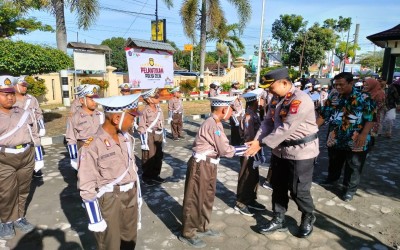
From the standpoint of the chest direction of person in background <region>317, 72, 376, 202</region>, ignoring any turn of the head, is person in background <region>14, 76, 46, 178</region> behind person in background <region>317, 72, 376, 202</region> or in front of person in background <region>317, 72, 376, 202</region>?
in front

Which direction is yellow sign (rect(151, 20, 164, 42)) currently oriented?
toward the camera

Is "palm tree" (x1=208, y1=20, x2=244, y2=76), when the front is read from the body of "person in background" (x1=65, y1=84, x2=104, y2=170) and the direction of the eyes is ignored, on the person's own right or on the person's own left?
on the person's own left

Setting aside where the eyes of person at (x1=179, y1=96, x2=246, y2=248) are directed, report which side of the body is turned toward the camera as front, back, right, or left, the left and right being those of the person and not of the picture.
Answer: right

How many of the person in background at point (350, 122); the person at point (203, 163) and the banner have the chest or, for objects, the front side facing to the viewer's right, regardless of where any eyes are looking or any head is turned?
1

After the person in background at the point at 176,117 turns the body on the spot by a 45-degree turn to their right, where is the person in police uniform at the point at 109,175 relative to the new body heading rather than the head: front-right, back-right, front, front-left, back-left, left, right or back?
front

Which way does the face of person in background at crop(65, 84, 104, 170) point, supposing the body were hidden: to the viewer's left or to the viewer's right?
to the viewer's right

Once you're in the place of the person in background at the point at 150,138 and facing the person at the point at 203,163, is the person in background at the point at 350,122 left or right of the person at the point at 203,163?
left

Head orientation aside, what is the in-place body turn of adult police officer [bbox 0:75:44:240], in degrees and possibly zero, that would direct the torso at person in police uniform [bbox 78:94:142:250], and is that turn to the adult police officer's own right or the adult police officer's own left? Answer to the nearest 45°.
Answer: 0° — they already face them

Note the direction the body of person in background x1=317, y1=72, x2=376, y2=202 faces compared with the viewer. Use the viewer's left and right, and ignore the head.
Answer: facing the viewer and to the left of the viewer

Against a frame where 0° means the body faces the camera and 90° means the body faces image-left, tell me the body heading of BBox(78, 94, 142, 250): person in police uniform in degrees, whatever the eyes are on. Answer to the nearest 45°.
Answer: approximately 315°

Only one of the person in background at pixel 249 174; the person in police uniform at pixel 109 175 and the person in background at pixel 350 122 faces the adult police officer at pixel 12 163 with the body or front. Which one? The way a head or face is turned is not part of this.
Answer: the person in background at pixel 350 122

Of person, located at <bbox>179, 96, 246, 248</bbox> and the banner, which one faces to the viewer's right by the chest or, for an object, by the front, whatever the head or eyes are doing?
the person

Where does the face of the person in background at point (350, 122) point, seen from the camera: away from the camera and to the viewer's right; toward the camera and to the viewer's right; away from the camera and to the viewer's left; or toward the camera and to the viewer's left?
toward the camera and to the viewer's left

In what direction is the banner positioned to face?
toward the camera

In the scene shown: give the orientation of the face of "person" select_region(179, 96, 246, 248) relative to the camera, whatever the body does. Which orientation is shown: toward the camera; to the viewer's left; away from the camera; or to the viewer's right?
to the viewer's right

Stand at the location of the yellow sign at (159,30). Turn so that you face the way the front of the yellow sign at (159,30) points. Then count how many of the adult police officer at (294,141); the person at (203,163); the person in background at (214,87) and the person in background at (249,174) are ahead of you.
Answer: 4
